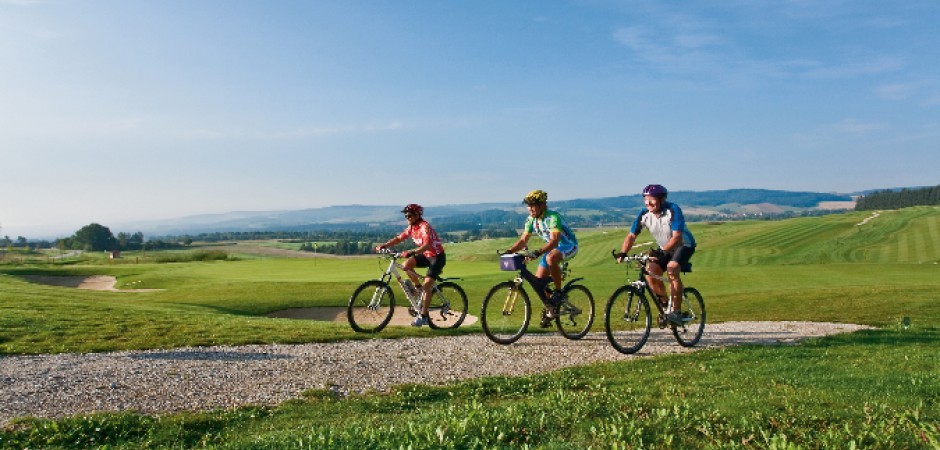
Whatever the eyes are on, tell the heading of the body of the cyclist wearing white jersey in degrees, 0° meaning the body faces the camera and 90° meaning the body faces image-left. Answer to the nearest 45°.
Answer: approximately 45°

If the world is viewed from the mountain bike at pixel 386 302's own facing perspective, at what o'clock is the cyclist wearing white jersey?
The cyclist wearing white jersey is roughly at 7 o'clock from the mountain bike.

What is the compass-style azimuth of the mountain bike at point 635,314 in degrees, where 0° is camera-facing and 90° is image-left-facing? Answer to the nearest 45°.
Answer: approximately 45°

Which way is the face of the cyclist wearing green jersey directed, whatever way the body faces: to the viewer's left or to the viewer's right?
to the viewer's left

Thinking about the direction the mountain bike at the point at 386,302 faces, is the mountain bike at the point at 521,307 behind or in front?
behind

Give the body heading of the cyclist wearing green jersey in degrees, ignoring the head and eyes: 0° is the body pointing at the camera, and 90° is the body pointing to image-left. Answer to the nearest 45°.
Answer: approximately 45°

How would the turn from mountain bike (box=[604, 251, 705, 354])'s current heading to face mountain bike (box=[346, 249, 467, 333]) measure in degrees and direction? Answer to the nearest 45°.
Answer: approximately 45° to its right

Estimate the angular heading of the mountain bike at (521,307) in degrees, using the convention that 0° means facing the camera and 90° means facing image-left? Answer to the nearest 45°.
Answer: approximately 45°

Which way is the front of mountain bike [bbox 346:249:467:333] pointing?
to the viewer's left

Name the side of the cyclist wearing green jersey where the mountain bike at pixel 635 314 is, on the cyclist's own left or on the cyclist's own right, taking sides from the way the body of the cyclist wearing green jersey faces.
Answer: on the cyclist's own left
